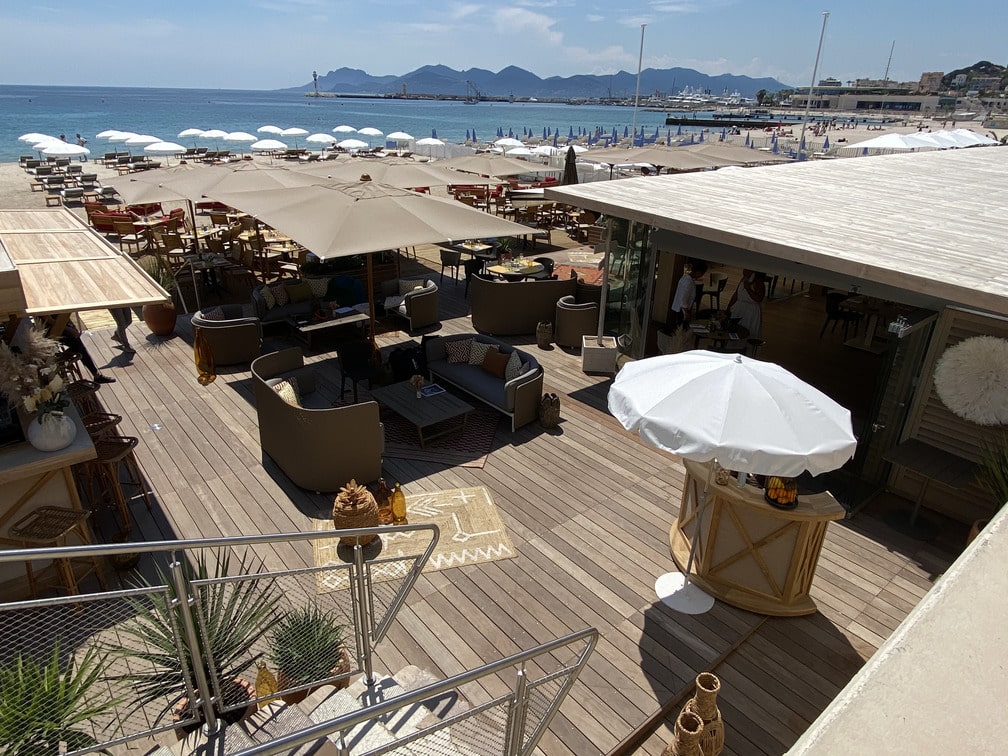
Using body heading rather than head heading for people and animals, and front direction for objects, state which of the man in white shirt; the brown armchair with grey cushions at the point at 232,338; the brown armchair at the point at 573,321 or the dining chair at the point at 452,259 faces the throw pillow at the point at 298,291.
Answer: the brown armchair with grey cushions at the point at 232,338

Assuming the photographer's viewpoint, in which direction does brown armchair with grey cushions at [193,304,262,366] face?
facing away from the viewer and to the right of the viewer

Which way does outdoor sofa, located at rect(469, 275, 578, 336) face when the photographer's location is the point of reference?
facing away from the viewer

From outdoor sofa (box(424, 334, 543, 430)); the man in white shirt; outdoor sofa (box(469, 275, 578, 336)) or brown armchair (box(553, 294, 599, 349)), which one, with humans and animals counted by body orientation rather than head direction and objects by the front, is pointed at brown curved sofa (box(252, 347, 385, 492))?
outdoor sofa (box(424, 334, 543, 430))

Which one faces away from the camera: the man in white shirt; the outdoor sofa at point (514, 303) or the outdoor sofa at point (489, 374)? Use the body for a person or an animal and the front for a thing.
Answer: the outdoor sofa at point (514, 303)

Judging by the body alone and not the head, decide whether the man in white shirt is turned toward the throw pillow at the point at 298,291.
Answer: no

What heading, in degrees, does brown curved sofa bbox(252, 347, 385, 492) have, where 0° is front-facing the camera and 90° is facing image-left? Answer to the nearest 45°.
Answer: approximately 225°

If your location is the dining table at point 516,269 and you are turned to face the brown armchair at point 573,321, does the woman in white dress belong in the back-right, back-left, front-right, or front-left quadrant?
front-left

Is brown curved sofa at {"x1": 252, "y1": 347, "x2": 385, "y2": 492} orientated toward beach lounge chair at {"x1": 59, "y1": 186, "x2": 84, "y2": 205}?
no

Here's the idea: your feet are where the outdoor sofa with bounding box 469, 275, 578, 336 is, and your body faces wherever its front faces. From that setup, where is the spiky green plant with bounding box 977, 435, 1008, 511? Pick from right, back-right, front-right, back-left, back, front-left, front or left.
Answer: back-right

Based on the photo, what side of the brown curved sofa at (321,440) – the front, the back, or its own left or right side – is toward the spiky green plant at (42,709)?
back

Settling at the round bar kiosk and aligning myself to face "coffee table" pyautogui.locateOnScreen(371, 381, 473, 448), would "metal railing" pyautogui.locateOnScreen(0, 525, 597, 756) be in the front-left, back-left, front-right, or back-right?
front-left

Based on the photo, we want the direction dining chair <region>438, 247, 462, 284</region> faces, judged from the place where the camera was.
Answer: facing away from the viewer and to the right of the viewer

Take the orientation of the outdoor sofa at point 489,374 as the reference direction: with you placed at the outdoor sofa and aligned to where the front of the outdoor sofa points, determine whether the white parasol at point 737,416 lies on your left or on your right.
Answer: on your left
